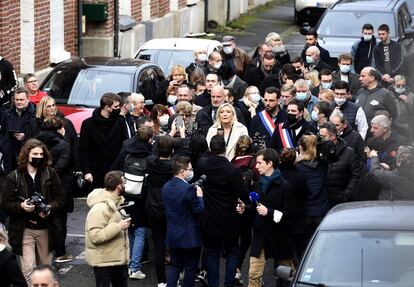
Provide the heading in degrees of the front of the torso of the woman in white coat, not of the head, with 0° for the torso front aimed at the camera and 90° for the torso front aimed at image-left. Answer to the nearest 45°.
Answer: approximately 0°

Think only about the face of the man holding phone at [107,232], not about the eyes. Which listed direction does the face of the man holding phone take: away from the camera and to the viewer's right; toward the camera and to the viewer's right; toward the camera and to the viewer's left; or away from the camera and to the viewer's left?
away from the camera and to the viewer's right
